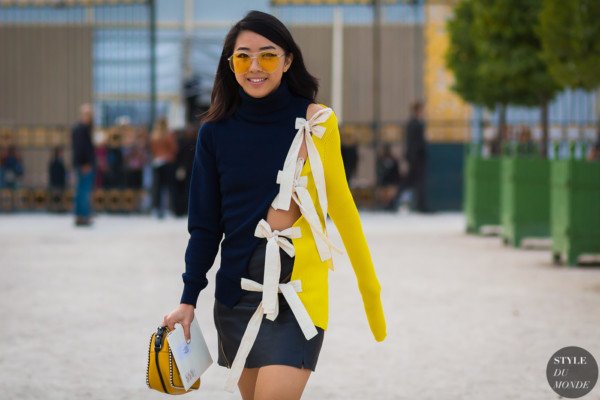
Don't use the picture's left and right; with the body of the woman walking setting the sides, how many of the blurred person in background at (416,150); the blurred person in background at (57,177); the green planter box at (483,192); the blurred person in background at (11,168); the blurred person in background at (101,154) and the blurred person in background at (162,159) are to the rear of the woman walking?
6

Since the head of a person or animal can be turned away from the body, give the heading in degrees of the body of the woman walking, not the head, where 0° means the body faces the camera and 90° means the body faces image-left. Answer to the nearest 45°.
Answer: approximately 0°

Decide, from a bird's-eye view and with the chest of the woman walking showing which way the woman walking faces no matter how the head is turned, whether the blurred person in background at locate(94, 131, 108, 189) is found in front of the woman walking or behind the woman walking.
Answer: behind

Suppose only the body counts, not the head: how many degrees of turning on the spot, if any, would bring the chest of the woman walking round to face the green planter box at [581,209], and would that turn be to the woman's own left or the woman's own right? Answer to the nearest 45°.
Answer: approximately 180°
